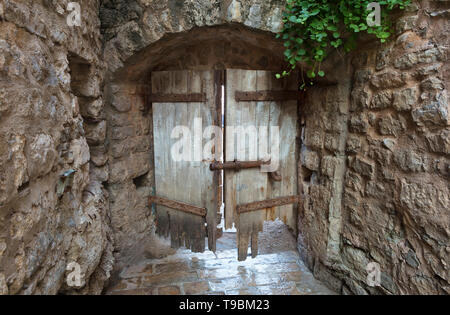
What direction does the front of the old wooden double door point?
toward the camera

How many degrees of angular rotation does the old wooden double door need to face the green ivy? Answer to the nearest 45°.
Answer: approximately 45° to its left
